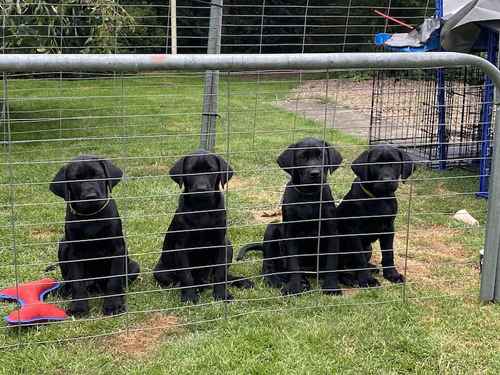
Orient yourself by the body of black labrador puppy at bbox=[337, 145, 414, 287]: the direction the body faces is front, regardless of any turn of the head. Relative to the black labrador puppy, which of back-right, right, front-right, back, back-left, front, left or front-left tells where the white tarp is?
back-left

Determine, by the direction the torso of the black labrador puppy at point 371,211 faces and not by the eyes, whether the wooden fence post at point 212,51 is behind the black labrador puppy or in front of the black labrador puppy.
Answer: behind

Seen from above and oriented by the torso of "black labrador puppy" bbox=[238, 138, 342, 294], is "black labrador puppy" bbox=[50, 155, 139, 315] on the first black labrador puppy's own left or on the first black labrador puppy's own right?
on the first black labrador puppy's own right

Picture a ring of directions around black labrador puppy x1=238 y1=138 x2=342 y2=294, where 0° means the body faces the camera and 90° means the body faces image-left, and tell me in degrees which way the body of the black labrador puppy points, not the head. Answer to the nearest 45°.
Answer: approximately 315°

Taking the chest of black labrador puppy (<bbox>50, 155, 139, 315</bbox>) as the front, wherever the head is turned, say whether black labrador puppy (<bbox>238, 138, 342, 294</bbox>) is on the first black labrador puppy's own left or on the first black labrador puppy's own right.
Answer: on the first black labrador puppy's own left

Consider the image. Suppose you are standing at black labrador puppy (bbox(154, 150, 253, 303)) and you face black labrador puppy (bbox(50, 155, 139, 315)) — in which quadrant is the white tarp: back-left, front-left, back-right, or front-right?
back-right

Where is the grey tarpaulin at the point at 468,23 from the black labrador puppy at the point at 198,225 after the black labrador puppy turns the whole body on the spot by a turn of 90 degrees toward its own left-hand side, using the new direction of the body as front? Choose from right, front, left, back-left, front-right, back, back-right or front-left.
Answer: front-left

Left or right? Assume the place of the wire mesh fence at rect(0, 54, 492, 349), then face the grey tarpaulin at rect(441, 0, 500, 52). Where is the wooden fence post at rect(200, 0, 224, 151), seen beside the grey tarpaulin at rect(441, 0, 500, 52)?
left

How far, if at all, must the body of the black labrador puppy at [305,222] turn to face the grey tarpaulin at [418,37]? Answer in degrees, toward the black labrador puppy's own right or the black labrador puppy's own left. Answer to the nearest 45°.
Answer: approximately 135° to the black labrador puppy's own left

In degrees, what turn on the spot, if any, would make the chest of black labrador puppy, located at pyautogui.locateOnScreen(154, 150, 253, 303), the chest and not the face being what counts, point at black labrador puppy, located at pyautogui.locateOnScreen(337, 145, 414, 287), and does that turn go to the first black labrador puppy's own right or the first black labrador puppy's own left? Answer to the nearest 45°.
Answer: approximately 90° to the first black labrador puppy's own left

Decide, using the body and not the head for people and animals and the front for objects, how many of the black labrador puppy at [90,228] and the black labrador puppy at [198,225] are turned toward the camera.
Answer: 2

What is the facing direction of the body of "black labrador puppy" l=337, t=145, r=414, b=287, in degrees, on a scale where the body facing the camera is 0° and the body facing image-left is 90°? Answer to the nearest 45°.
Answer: approximately 315°
